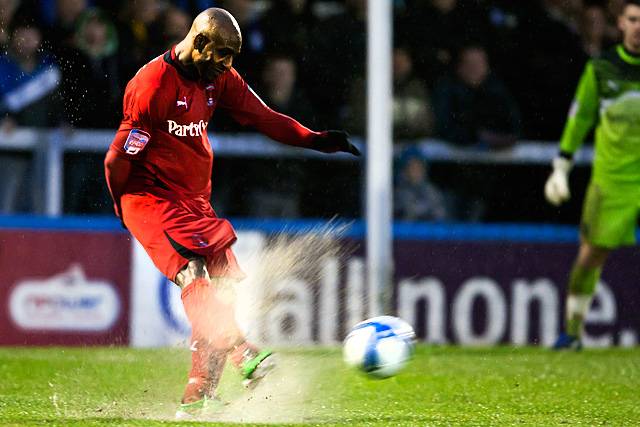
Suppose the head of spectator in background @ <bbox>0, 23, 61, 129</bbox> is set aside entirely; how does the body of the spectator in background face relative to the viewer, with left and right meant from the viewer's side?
facing the viewer

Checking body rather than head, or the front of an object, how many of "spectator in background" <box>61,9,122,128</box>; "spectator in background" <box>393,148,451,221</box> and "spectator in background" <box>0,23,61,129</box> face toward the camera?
3

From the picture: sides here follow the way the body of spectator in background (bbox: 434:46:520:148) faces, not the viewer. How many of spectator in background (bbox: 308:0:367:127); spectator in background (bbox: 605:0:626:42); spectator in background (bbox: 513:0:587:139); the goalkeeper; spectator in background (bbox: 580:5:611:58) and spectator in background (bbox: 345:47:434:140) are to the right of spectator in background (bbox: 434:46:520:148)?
2

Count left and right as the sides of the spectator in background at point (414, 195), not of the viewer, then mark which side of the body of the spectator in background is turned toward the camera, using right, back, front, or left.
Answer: front

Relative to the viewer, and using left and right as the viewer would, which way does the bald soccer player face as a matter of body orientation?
facing the viewer and to the right of the viewer

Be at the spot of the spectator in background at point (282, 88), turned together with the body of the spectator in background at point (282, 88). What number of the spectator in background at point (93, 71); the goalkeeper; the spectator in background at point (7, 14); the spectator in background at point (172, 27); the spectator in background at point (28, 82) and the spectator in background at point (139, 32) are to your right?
5

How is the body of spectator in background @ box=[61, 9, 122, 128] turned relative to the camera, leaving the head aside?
toward the camera

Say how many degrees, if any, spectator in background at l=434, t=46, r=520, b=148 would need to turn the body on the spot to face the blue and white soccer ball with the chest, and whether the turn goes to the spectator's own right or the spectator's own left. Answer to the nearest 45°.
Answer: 0° — they already face it

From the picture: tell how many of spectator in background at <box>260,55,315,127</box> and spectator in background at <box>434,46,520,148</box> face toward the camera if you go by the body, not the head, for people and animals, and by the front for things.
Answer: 2

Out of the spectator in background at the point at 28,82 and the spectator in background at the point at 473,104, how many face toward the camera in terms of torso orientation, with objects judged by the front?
2

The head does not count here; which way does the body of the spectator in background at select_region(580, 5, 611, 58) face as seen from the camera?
toward the camera
